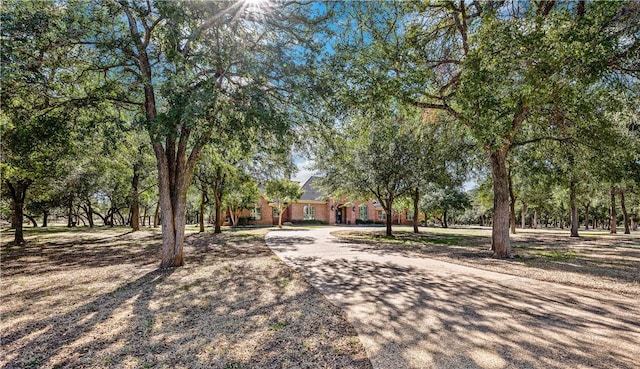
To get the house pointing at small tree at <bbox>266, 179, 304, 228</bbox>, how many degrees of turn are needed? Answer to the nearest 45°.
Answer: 0° — it already faces it

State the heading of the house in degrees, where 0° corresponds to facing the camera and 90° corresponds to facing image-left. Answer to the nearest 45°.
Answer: approximately 0°
